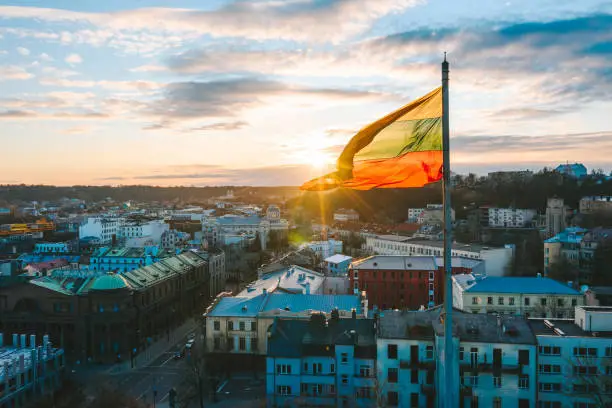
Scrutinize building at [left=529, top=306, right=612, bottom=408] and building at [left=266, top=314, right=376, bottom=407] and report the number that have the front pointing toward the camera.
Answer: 2

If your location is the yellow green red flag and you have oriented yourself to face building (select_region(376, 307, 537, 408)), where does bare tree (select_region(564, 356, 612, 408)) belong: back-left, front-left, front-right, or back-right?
front-right

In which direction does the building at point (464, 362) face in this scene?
toward the camera

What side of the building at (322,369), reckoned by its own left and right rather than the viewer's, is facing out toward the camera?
front

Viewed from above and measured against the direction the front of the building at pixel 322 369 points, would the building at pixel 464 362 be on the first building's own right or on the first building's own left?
on the first building's own left

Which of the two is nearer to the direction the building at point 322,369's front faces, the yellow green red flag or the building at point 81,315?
the yellow green red flag

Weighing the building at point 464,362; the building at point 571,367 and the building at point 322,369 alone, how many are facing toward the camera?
3

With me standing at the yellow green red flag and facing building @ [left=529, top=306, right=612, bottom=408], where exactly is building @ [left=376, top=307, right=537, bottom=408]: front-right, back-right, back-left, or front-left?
front-left

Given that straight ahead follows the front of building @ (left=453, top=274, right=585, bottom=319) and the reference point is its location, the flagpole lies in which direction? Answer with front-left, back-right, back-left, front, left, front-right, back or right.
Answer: front

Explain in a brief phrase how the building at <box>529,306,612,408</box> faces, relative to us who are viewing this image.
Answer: facing the viewer
